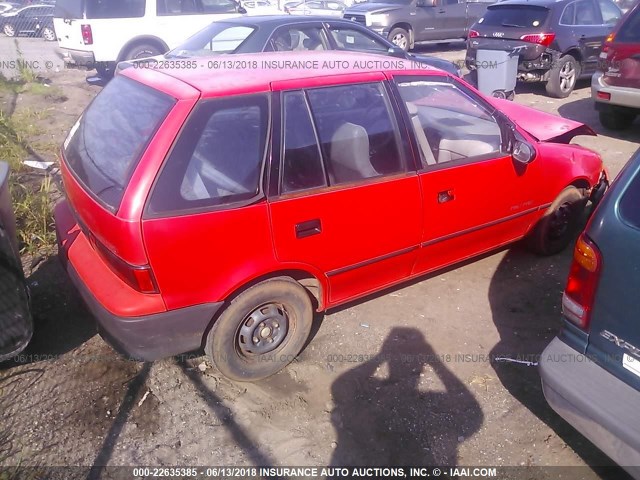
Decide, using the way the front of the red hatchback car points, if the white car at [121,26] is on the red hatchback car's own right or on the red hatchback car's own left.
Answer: on the red hatchback car's own left

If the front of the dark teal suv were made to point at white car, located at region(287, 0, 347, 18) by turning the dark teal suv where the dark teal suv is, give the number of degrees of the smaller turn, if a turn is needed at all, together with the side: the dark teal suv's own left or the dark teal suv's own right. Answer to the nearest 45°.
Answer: approximately 90° to the dark teal suv's own left

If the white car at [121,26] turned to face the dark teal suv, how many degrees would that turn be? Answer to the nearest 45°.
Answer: approximately 135° to its right

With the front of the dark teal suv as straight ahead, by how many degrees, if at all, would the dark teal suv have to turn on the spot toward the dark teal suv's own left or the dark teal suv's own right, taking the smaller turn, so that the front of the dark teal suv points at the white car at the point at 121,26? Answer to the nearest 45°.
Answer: approximately 90° to the dark teal suv's own left

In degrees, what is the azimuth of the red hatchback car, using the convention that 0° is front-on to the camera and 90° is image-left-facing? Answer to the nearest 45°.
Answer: approximately 225°

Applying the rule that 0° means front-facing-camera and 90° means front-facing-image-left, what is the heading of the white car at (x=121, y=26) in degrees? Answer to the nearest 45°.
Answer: approximately 225°

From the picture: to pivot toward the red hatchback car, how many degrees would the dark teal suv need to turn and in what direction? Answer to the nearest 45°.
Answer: approximately 135° to its left

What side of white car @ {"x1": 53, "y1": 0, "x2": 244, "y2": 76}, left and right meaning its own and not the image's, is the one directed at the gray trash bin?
right

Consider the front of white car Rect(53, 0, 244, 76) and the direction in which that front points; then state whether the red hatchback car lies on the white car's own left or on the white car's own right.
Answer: on the white car's own right

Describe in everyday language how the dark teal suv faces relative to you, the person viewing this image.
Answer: facing away from the viewer and to the right of the viewer

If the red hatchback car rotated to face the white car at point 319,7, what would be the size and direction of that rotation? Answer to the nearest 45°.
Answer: approximately 45° to its left
